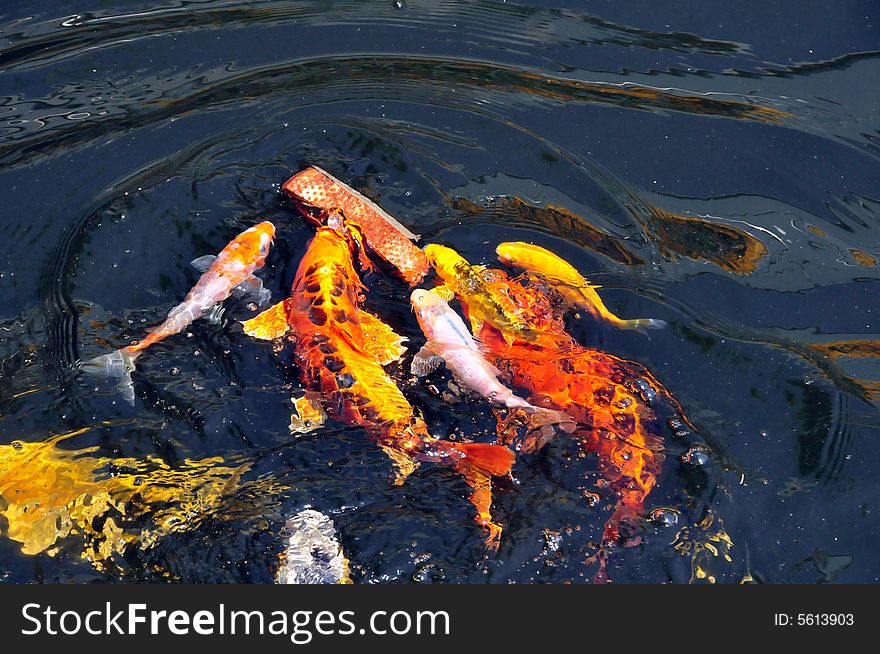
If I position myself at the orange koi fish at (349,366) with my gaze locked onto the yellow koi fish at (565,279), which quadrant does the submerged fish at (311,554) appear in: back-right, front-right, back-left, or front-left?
back-right

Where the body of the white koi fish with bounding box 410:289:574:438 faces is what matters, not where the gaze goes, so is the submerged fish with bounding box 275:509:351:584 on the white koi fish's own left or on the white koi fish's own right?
on the white koi fish's own left

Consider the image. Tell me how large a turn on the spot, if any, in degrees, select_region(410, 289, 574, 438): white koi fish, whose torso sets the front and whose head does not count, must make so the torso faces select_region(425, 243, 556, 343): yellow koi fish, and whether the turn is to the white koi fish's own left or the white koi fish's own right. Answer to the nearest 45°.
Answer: approximately 45° to the white koi fish's own right

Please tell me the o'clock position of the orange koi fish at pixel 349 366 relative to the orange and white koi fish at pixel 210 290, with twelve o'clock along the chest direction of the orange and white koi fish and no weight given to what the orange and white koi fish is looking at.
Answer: The orange koi fish is roughly at 3 o'clock from the orange and white koi fish.

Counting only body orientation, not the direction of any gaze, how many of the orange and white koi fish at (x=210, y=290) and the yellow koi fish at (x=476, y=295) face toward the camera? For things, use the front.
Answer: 0

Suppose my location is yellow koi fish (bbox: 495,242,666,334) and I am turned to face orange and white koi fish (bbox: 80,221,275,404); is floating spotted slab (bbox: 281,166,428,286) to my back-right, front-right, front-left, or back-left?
front-right

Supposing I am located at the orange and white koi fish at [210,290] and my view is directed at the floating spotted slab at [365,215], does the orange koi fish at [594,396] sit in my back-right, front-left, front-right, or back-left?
front-right

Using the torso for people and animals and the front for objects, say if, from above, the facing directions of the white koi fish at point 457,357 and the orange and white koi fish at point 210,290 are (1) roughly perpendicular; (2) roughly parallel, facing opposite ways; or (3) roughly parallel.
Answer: roughly perpendicular

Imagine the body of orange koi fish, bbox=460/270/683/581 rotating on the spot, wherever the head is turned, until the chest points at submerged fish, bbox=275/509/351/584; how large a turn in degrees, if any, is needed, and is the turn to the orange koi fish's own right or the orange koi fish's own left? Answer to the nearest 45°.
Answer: approximately 90° to the orange koi fish's own left

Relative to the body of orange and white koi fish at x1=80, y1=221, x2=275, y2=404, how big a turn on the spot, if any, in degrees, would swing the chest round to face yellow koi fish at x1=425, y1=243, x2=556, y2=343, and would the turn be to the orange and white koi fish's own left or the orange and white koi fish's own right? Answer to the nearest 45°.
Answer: approximately 45° to the orange and white koi fish's own right

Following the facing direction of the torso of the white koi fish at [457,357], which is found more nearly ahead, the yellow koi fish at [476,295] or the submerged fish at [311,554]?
the yellow koi fish

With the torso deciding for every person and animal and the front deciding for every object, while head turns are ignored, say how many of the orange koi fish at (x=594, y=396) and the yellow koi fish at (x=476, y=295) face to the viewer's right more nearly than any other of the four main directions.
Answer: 0

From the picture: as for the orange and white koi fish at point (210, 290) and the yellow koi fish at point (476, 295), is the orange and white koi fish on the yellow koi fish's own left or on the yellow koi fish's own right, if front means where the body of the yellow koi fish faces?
on the yellow koi fish's own left

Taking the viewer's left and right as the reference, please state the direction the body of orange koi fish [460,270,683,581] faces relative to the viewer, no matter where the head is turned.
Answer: facing away from the viewer and to the left of the viewer

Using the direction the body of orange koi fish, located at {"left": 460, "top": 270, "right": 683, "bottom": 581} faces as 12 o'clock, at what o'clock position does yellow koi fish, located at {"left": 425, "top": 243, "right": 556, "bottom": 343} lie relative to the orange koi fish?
The yellow koi fish is roughly at 12 o'clock from the orange koi fish.

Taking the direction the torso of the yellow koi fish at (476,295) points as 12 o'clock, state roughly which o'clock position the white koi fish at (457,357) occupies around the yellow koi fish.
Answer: The white koi fish is roughly at 8 o'clock from the yellow koi fish.

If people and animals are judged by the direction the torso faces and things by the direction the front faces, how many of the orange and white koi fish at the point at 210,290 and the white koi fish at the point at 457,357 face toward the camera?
0

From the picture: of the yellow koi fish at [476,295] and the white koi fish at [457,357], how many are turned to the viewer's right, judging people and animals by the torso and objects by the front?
0

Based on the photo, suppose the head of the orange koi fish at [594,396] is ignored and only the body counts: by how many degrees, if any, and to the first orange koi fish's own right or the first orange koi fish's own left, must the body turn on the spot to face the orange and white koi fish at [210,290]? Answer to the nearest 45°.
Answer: approximately 45° to the first orange koi fish's own left

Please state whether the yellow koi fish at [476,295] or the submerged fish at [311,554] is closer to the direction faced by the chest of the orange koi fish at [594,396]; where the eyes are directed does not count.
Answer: the yellow koi fish
